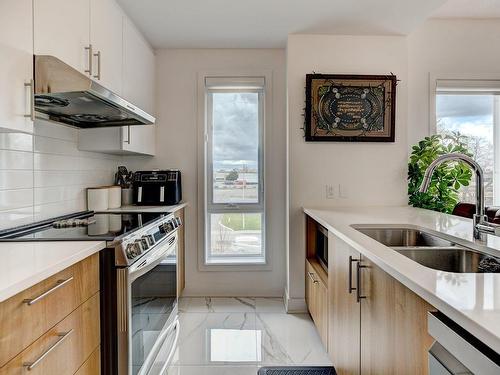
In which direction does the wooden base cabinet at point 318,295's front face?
to the viewer's left

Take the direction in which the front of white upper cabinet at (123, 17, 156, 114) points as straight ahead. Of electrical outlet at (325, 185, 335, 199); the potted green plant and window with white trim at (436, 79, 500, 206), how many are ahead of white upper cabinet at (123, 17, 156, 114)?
3

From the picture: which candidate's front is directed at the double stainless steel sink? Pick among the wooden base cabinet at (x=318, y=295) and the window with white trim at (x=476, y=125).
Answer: the window with white trim

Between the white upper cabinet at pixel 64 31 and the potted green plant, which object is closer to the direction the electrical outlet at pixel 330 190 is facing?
the white upper cabinet

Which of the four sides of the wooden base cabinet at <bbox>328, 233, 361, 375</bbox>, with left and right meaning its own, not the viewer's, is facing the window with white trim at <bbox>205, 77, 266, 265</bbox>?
right

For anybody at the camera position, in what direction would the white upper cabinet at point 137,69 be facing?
facing to the right of the viewer

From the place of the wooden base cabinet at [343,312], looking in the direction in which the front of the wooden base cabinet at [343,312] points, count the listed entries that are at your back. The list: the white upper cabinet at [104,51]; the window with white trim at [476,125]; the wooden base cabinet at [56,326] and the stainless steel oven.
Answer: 1

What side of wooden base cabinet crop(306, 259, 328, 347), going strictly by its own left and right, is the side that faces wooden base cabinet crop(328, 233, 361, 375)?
left

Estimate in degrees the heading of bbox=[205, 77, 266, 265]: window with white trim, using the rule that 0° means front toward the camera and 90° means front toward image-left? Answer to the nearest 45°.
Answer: approximately 0°

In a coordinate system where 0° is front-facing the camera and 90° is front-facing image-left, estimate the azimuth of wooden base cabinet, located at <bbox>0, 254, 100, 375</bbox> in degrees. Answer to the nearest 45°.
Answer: approximately 315°

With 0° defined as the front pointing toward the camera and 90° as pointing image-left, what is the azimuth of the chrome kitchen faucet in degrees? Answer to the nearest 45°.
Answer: approximately 45°

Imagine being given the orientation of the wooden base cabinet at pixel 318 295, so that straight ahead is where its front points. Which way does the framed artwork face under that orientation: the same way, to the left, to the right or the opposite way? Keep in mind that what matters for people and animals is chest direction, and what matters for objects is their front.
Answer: to the left

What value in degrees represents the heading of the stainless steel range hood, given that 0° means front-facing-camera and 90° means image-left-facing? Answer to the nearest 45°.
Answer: approximately 315°

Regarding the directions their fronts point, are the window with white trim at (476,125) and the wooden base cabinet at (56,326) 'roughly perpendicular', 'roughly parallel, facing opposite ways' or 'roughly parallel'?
roughly perpendicular

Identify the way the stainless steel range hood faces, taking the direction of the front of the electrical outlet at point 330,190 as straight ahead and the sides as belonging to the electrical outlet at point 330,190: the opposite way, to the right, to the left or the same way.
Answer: to the left

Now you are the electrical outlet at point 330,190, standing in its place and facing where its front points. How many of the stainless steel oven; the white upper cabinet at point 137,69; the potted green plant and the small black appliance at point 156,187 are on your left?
1

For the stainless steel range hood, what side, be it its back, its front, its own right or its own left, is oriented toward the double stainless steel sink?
front
